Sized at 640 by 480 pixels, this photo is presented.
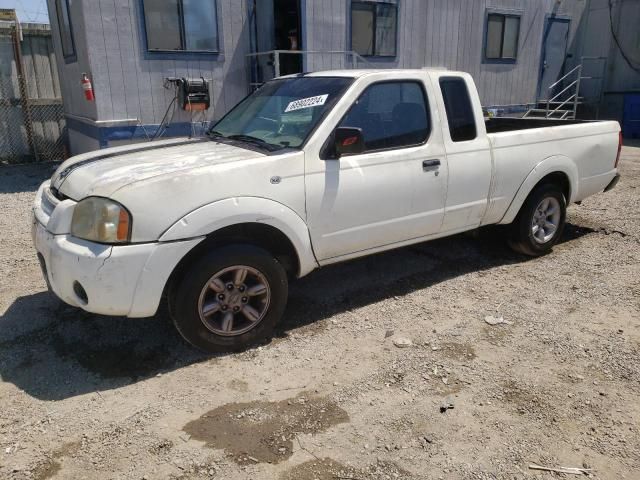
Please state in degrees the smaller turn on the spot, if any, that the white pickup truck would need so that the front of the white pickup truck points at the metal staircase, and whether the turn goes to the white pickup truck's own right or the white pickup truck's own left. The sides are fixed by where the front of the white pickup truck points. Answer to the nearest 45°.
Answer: approximately 180°

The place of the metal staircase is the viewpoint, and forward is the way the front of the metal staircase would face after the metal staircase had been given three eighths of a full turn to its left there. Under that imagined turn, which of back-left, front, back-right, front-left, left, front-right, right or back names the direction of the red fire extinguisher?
right

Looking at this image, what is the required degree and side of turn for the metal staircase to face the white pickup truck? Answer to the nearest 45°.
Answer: approximately 90° to its left

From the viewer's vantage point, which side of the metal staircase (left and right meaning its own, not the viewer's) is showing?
left

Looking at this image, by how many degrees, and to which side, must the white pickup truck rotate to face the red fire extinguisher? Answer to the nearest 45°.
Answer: approximately 90° to its right

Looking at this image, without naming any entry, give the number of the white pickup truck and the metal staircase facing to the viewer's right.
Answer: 0

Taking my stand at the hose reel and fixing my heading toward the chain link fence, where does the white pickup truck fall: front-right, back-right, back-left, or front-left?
back-left

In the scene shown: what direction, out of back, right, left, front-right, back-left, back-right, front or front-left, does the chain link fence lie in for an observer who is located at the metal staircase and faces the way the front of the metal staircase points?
front-left

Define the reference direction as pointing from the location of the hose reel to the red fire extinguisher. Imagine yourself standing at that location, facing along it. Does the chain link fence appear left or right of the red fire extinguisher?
right

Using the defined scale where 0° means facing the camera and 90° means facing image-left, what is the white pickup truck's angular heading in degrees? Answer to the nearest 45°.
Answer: approximately 45°
